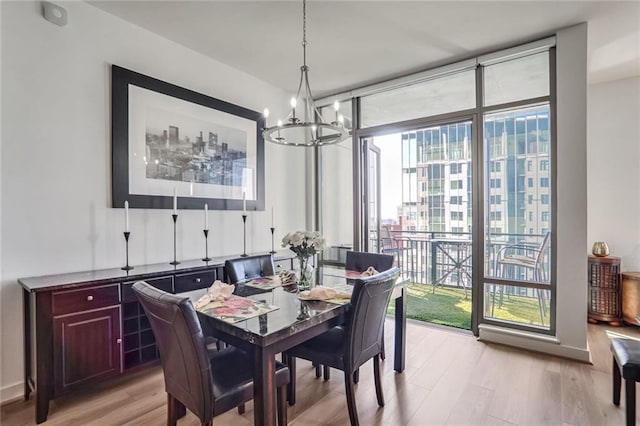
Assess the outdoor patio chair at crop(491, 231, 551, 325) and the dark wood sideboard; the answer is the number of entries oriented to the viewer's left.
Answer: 1

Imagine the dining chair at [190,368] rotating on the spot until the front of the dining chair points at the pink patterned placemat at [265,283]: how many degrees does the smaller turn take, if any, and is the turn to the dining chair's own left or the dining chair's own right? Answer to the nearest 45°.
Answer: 0° — it already faces it

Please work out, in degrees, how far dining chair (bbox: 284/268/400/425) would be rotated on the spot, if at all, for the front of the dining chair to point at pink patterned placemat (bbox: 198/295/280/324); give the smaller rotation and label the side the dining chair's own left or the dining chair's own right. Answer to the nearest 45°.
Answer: approximately 45° to the dining chair's own left

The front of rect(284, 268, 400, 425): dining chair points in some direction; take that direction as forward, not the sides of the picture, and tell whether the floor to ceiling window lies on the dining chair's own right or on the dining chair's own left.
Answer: on the dining chair's own right

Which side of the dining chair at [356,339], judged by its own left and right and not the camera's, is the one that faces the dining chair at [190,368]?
left

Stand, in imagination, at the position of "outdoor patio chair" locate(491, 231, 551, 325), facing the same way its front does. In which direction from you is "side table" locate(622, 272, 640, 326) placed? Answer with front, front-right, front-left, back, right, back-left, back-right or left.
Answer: back-right

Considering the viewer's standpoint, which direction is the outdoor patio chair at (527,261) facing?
facing to the left of the viewer

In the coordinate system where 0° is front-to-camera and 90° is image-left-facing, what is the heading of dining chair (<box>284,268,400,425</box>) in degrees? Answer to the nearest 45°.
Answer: approximately 135°

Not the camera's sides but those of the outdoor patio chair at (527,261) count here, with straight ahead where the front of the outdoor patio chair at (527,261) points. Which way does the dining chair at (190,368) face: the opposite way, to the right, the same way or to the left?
to the right
